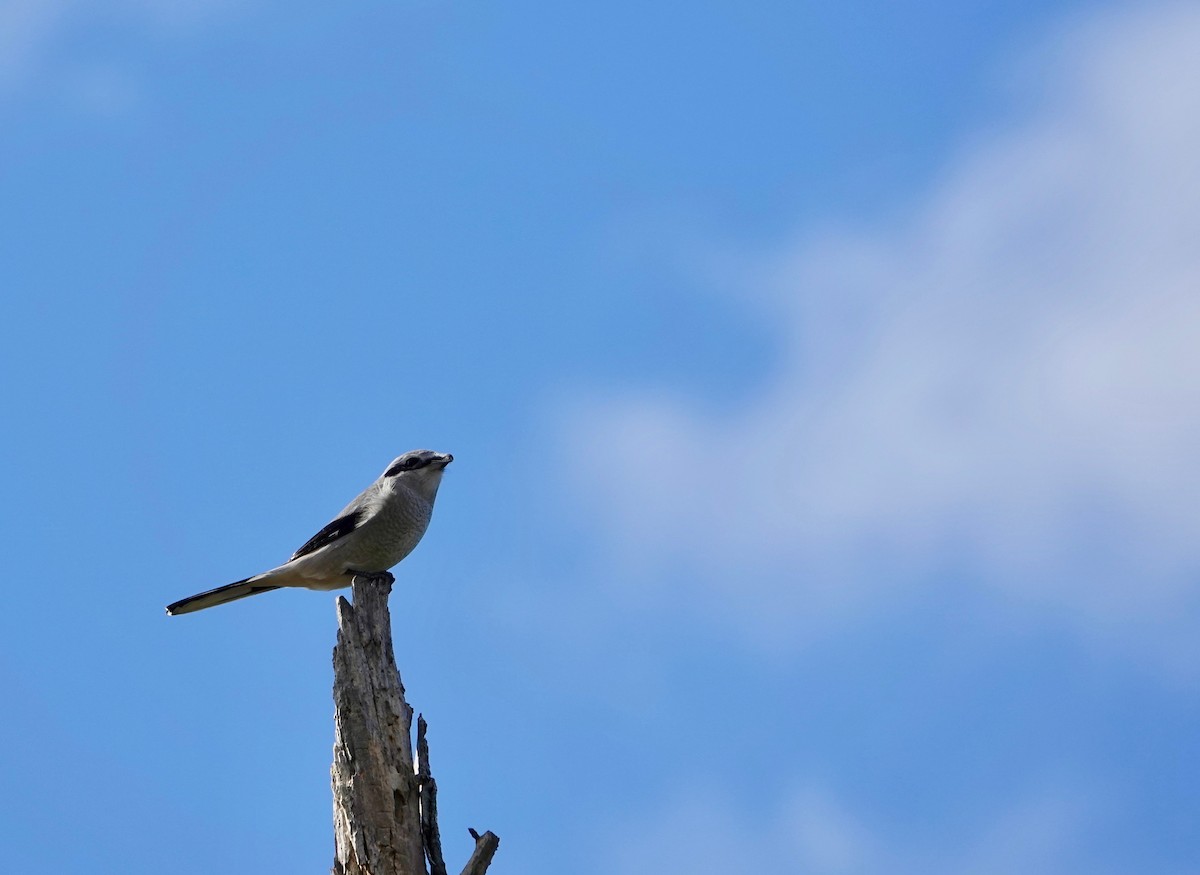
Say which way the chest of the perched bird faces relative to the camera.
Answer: to the viewer's right
